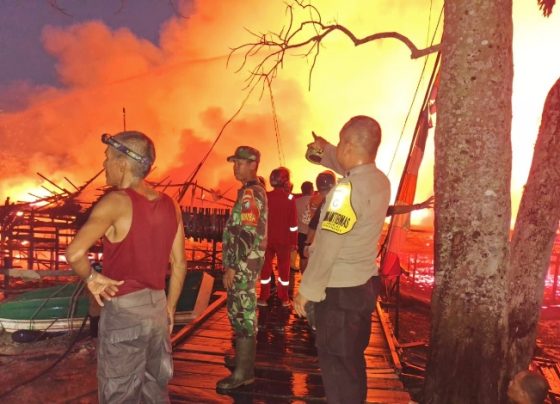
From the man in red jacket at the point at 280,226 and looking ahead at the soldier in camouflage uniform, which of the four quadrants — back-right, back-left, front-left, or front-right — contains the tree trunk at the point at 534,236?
front-left

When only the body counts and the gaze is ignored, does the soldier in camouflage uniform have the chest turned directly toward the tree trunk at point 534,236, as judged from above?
no

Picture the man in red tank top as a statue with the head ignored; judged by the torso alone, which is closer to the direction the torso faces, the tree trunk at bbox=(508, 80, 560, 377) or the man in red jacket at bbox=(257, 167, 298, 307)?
the man in red jacket

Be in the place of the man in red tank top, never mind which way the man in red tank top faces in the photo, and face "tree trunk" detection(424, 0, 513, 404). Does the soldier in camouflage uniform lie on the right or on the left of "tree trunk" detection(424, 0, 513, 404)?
left

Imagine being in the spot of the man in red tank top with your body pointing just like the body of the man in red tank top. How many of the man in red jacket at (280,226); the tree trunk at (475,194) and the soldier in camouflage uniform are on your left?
0

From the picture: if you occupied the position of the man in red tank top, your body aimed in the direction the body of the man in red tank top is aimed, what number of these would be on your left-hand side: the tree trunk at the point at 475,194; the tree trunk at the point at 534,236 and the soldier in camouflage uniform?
0
